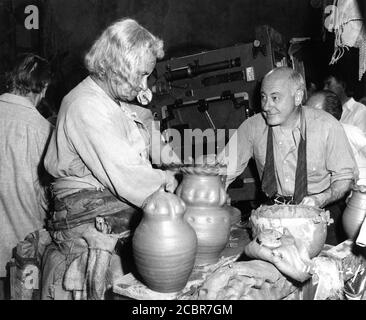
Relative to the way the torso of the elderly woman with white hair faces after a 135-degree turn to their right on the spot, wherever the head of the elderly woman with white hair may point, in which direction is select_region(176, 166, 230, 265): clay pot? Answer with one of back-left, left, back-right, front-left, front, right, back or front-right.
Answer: left

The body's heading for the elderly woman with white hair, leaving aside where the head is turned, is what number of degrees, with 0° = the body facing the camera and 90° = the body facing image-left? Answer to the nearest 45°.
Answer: approximately 270°

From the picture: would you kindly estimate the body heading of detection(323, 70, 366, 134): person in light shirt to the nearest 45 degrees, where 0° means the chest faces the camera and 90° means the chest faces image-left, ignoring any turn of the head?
approximately 90°

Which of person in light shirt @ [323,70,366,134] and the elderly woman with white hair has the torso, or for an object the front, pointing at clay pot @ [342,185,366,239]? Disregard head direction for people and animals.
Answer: the elderly woman with white hair

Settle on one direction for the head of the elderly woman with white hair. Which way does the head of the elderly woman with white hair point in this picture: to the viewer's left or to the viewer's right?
to the viewer's right

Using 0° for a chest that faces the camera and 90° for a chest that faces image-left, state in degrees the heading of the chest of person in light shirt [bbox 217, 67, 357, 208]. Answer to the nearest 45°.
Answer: approximately 45°

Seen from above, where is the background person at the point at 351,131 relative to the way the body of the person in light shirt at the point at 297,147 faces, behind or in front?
behind

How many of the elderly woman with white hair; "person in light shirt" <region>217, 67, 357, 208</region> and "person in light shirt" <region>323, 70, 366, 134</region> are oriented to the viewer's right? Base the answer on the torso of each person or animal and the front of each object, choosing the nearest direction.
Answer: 1

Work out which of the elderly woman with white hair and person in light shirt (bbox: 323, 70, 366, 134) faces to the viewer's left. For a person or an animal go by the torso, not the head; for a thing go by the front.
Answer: the person in light shirt

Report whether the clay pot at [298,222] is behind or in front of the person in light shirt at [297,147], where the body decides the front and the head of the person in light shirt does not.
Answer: in front

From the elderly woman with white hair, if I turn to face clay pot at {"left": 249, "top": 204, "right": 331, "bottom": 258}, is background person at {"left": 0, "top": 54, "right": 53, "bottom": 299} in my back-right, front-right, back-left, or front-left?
back-left
